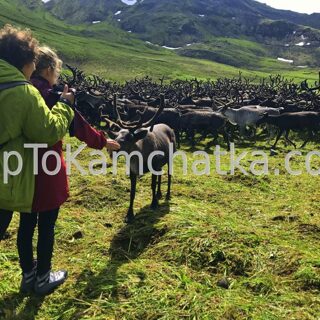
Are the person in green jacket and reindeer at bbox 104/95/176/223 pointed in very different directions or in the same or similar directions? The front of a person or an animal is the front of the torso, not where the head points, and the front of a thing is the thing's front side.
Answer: very different directions

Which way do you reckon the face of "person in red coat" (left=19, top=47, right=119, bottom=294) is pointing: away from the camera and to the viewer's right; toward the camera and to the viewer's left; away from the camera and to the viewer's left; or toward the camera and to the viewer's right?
away from the camera and to the viewer's right

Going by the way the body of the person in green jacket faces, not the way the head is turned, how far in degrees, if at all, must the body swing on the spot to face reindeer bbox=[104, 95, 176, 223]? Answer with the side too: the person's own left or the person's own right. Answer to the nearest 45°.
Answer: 0° — they already face it

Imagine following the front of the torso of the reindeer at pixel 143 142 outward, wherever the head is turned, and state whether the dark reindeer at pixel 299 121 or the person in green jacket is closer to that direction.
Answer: the person in green jacket

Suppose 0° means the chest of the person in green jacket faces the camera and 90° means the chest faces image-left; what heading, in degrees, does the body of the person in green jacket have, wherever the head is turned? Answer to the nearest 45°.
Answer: approximately 225°
